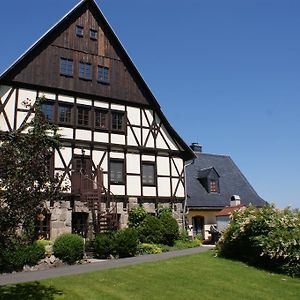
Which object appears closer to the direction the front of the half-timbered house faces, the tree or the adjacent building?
the tree

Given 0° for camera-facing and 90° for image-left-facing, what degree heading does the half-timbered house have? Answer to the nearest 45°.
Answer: approximately 315°

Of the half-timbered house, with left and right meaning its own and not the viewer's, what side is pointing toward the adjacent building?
left
